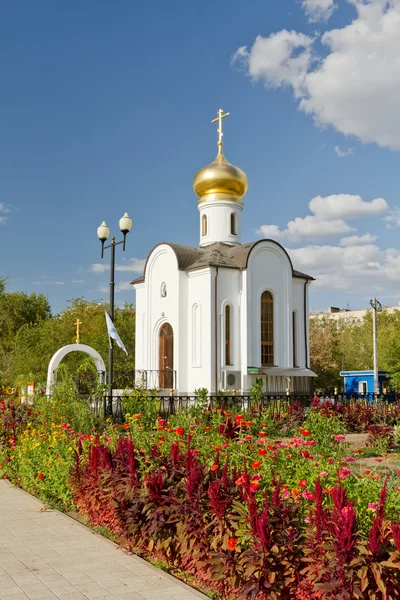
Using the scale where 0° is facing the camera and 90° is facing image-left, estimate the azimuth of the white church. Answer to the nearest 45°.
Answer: approximately 45°

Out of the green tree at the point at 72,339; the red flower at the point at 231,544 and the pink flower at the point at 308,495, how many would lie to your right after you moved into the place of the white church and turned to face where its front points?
1

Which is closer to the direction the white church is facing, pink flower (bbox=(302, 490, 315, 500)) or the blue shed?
the pink flower

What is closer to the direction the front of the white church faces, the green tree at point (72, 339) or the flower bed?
the flower bed

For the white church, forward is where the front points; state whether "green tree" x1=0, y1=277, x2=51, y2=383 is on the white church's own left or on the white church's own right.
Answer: on the white church's own right

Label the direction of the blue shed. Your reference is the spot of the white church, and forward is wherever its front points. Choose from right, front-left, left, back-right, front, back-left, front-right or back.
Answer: back

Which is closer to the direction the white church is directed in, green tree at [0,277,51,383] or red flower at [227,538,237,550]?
the red flower

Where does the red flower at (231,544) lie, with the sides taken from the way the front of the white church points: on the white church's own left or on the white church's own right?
on the white church's own left

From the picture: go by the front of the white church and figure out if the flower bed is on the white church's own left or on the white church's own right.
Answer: on the white church's own left

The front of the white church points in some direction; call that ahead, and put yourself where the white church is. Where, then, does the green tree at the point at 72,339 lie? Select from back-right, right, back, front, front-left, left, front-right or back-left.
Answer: right
